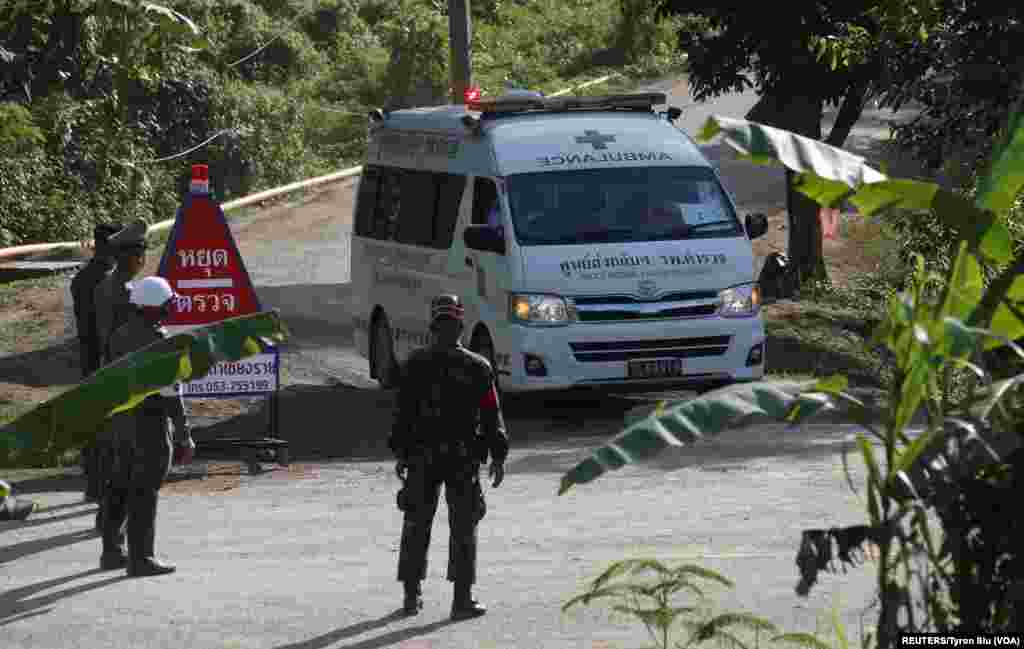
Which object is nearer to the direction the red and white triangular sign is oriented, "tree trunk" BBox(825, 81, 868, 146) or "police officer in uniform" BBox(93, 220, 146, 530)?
the police officer in uniform

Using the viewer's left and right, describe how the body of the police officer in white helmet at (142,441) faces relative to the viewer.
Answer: facing to the right of the viewer

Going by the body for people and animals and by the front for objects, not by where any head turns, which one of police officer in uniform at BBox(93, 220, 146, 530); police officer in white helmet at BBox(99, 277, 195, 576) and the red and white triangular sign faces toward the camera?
the red and white triangular sign

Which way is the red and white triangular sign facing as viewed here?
toward the camera

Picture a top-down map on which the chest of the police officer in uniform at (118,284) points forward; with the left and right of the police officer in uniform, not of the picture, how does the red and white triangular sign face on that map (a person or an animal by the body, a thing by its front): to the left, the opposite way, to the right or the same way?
to the right

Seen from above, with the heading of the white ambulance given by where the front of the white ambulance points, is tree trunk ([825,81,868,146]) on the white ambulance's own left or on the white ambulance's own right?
on the white ambulance's own left

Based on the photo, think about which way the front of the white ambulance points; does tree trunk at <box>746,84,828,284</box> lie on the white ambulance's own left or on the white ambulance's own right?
on the white ambulance's own left

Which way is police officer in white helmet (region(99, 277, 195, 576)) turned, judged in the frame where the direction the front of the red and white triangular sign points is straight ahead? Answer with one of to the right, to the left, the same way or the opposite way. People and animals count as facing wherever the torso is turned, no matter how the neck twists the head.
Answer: to the left

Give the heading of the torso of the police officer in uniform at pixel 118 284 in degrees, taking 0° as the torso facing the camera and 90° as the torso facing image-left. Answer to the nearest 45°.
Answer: approximately 270°
